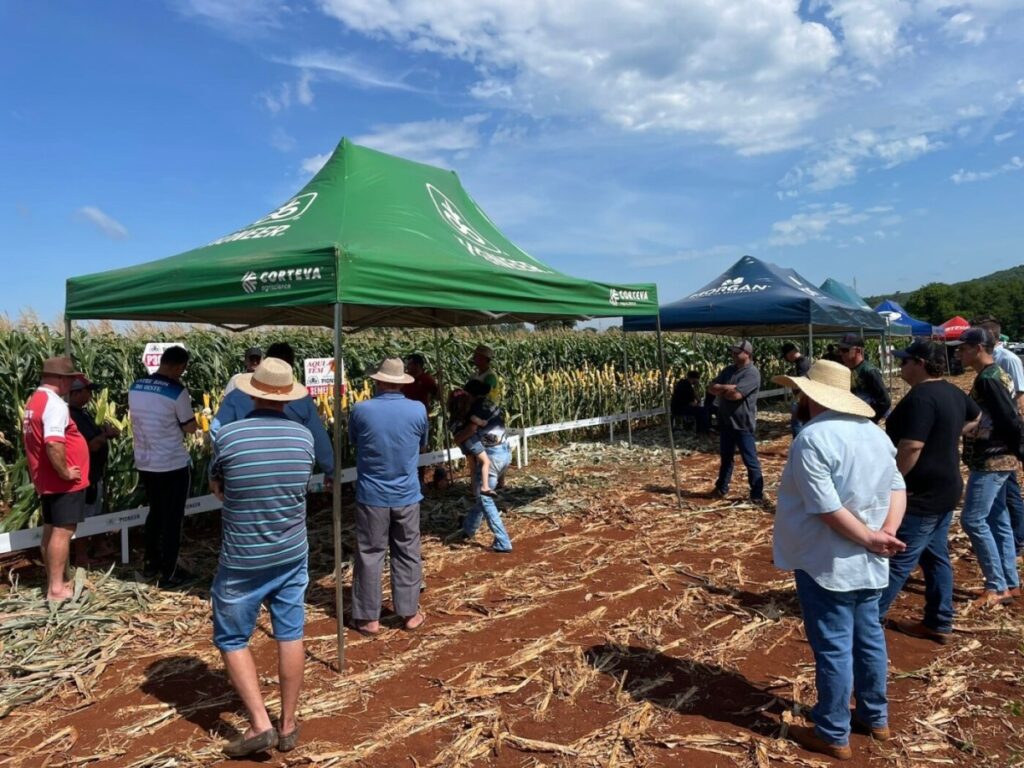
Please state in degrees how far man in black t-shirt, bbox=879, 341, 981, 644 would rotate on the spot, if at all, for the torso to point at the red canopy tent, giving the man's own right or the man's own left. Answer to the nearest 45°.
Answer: approximately 45° to the man's own right

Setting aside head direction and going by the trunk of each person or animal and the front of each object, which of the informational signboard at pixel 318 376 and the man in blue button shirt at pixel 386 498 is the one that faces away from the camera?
the man in blue button shirt

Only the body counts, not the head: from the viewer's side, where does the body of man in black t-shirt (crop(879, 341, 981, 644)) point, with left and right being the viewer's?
facing away from the viewer and to the left of the viewer

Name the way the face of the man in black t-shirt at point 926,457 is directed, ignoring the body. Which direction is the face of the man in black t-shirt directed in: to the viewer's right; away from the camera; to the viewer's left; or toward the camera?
to the viewer's left

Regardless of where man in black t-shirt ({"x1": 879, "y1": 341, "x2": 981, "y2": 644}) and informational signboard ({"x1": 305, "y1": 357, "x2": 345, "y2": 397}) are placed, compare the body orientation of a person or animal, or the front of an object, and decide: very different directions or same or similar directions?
very different directions

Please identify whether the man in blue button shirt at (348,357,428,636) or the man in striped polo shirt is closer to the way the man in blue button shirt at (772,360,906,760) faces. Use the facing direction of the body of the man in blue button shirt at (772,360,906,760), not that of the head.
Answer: the man in blue button shirt

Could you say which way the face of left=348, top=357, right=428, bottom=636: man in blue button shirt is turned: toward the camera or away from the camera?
away from the camera

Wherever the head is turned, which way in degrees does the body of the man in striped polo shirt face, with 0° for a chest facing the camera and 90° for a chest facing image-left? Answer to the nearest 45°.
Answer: approximately 135°

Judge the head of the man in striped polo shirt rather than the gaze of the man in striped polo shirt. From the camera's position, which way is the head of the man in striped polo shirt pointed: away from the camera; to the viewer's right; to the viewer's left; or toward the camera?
away from the camera

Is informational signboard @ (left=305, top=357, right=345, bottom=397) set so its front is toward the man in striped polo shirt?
yes

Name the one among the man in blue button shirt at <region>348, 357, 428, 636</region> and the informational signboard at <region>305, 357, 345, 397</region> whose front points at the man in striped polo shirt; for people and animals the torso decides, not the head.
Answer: the informational signboard

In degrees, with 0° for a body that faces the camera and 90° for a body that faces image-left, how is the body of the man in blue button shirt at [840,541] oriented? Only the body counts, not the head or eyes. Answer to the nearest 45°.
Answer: approximately 135°

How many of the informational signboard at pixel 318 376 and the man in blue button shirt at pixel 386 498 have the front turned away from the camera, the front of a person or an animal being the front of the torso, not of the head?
1
